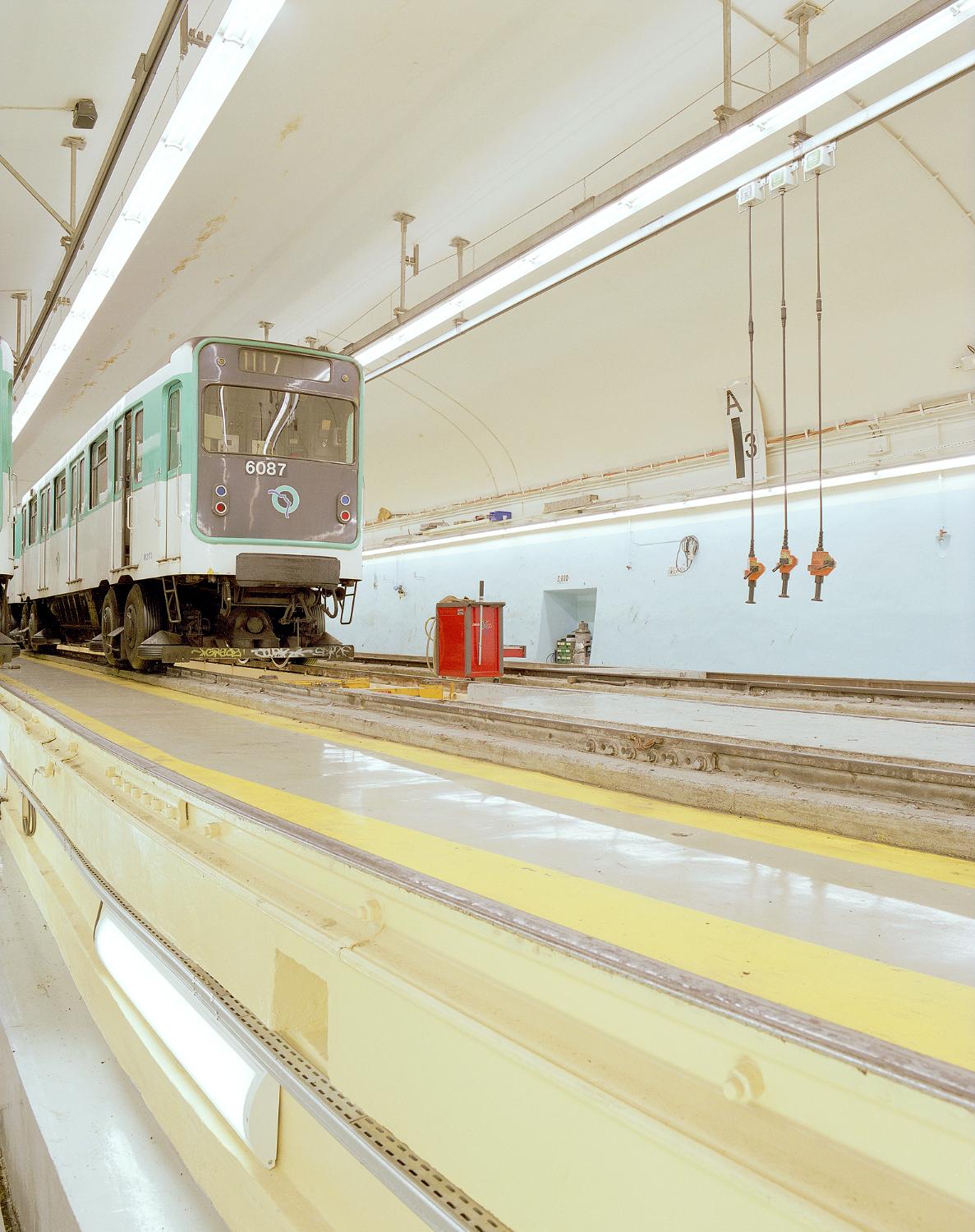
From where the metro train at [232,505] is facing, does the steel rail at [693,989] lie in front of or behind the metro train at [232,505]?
in front

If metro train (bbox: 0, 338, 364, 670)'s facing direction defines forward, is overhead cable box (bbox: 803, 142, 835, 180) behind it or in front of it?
in front

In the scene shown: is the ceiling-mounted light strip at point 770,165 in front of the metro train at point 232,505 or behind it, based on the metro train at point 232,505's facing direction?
in front

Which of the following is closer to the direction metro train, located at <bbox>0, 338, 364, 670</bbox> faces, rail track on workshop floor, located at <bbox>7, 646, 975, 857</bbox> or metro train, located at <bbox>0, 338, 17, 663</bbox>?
the rail track on workshop floor

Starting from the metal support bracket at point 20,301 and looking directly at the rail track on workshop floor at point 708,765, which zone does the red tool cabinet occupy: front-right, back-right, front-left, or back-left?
front-left
